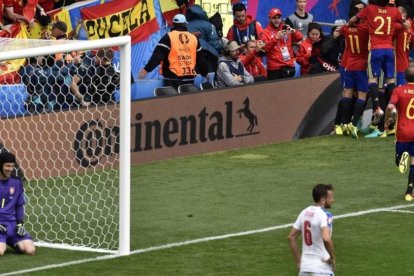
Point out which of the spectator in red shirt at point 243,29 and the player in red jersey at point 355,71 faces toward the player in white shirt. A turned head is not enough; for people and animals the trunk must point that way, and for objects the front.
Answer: the spectator in red shirt

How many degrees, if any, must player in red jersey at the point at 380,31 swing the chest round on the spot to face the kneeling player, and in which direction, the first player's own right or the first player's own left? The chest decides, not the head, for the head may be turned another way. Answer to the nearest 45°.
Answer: approximately 135° to the first player's own left

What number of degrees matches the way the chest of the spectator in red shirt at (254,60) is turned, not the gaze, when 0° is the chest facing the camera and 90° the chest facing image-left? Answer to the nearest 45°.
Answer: approximately 315°

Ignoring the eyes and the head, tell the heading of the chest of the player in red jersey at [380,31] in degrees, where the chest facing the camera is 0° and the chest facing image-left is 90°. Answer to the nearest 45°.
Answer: approximately 180°

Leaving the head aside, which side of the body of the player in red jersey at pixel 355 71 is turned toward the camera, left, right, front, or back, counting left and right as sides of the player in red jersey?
back

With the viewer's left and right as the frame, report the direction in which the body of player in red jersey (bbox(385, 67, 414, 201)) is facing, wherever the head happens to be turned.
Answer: facing away from the viewer

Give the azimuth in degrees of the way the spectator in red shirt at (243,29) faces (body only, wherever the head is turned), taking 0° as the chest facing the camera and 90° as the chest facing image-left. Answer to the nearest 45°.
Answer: approximately 0°

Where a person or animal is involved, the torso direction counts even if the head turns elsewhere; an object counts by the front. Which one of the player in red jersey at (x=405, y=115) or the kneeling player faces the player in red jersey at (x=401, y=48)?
the player in red jersey at (x=405, y=115)

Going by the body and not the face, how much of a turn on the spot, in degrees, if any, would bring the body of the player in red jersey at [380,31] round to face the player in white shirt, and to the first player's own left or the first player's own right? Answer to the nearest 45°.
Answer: approximately 180°
